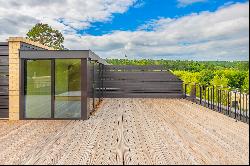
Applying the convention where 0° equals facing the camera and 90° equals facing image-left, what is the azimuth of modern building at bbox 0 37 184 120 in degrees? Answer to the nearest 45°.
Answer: approximately 0°

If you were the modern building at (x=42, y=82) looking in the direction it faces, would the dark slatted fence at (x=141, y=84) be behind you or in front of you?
behind

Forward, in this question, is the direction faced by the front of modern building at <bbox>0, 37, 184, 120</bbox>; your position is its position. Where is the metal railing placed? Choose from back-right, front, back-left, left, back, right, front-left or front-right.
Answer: left

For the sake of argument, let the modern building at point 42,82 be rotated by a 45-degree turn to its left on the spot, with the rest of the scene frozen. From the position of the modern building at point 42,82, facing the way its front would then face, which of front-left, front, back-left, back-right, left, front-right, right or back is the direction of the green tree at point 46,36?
back-left
